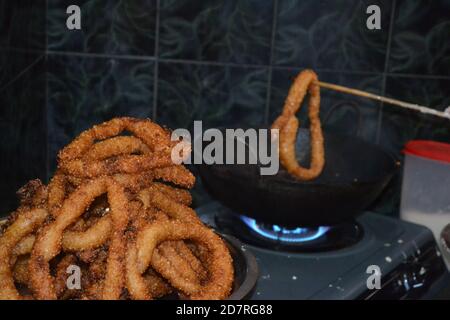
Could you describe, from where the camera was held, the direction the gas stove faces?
facing the viewer and to the right of the viewer
